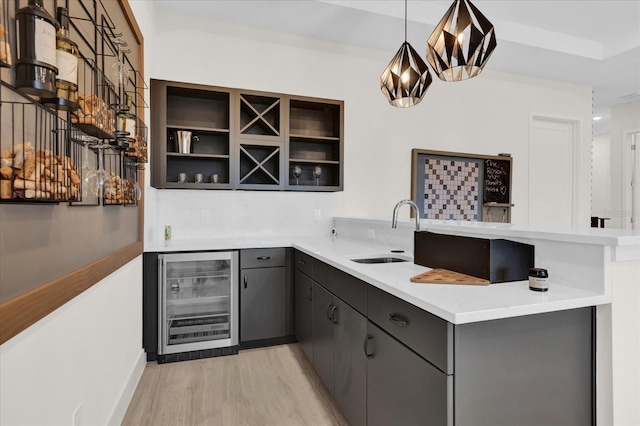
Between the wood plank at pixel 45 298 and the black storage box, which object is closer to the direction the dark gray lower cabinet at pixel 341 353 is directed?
the wood plank

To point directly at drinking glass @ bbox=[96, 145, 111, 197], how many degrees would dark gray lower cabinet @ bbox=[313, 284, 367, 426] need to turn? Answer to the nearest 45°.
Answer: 0° — it already faces it

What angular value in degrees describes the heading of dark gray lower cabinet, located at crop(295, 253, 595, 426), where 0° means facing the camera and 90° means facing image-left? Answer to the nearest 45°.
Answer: approximately 45°

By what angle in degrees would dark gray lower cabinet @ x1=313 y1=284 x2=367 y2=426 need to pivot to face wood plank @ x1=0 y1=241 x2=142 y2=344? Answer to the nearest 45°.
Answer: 0° — it already faces it

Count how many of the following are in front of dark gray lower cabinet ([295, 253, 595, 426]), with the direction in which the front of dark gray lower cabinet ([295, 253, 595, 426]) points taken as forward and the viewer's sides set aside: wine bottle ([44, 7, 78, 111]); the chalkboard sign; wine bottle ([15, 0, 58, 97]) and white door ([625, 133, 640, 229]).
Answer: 2

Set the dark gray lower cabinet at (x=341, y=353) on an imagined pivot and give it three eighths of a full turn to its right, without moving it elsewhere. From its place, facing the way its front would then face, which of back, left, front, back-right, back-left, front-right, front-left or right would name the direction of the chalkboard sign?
front-right

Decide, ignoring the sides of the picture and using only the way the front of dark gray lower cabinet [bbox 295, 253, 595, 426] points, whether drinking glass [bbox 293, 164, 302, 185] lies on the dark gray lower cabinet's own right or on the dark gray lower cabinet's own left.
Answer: on the dark gray lower cabinet's own right

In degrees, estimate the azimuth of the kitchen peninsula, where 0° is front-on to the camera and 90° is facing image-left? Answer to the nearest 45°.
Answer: approximately 45°

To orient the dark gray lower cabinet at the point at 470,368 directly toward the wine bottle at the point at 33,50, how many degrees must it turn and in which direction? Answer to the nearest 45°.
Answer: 0° — it already faces it
